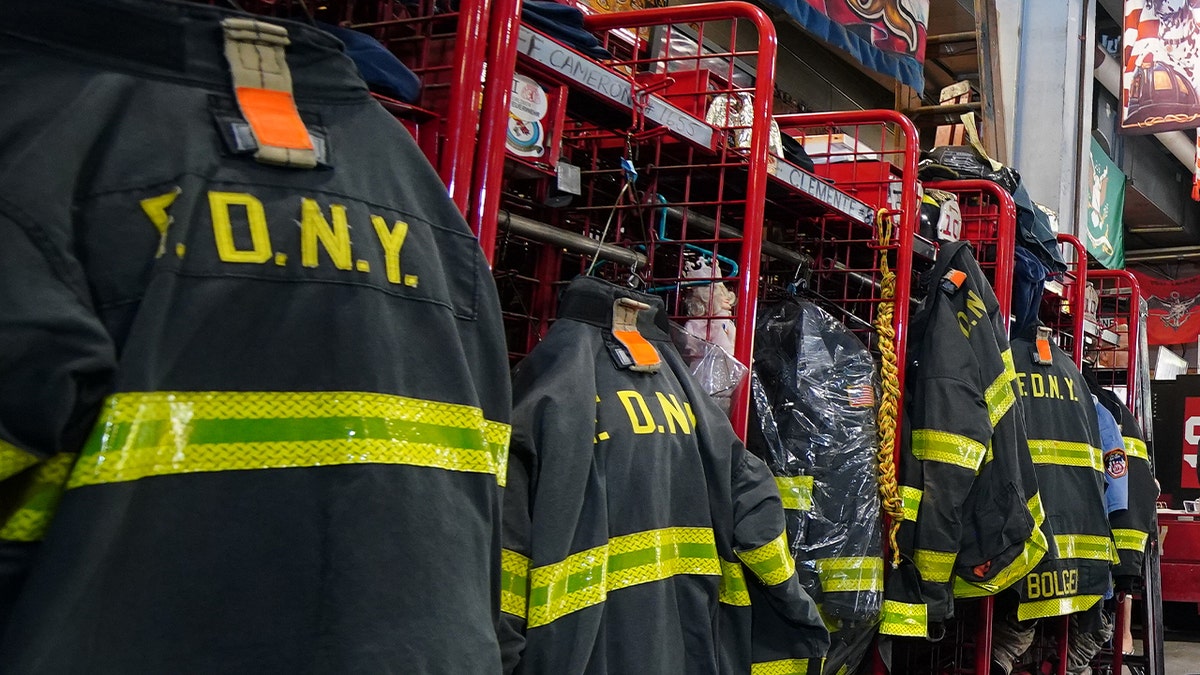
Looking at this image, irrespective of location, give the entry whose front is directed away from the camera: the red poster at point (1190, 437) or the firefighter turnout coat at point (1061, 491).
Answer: the firefighter turnout coat

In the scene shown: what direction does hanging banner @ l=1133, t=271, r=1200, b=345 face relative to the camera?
toward the camera

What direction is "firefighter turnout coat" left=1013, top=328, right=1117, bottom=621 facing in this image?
away from the camera

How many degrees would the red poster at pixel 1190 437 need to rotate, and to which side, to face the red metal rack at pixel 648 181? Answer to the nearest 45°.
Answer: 0° — it already faces it

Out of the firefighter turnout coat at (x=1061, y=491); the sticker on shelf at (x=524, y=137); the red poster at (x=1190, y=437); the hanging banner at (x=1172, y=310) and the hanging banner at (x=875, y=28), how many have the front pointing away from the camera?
1

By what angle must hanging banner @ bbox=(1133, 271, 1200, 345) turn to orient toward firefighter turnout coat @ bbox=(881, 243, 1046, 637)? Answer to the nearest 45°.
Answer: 0° — it already faces it

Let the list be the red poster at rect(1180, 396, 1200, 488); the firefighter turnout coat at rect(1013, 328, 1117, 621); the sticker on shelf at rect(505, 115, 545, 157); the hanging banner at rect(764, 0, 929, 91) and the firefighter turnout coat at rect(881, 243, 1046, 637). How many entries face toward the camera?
3

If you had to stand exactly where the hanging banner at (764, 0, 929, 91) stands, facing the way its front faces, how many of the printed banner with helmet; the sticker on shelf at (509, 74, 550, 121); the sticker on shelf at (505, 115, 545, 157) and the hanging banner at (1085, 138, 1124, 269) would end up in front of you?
2

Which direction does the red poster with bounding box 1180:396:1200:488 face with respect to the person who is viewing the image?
facing the viewer
